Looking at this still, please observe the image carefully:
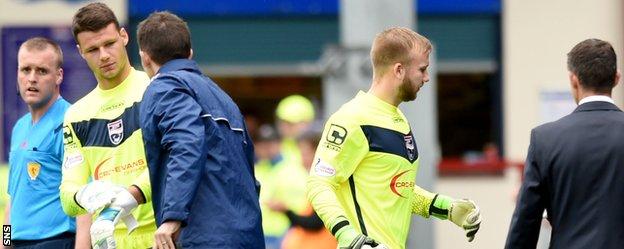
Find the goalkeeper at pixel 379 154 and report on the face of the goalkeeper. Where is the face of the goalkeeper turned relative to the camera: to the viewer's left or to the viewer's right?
to the viewer's right

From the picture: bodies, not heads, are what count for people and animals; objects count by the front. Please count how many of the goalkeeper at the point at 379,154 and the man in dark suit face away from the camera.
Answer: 1

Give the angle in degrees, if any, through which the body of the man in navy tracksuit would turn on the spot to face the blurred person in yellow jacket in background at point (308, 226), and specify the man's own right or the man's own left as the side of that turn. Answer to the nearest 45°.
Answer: approximately 45° to the man's own right

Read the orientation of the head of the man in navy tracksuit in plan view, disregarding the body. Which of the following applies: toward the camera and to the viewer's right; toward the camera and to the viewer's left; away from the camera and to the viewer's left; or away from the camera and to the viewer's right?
away from the camera and to the viewer's left

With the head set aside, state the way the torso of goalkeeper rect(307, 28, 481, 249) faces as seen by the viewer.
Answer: to the viewer's right

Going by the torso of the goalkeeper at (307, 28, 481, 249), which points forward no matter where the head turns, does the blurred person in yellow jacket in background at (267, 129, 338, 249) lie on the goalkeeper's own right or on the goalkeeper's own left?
on the goalkeeper's own left

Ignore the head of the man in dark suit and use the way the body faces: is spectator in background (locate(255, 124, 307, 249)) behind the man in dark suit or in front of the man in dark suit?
in front

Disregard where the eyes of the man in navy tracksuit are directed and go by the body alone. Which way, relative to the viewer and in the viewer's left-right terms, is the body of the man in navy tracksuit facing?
facing away from the viewer and to the left of the viewer

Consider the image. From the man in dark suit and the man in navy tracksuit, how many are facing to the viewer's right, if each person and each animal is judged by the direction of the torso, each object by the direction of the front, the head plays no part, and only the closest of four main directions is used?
0

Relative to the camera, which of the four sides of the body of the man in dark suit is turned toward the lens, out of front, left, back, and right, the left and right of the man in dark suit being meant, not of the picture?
back

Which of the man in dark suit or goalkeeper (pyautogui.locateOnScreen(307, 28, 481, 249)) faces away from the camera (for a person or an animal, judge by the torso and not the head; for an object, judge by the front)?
the man in dark suit

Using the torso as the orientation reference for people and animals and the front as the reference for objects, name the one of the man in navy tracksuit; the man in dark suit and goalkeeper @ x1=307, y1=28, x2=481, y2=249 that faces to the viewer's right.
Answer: the goalkeeper

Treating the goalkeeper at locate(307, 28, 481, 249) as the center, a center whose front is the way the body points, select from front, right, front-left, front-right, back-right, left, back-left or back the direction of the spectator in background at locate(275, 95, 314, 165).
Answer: left
